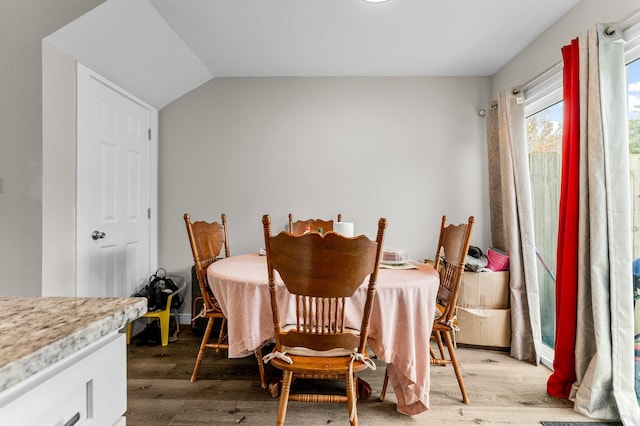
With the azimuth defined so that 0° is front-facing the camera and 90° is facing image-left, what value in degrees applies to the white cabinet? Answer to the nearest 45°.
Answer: approximately 315°

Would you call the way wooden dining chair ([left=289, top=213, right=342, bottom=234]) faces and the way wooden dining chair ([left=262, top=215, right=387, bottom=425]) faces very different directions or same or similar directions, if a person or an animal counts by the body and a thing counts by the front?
very different directions

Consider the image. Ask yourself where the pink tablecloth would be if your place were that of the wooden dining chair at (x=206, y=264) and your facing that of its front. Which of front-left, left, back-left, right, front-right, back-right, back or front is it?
front

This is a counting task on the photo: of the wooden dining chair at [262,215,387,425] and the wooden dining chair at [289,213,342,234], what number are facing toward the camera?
1

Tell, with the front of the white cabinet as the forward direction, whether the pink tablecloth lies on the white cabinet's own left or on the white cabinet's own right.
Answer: on the white cabinet's own left

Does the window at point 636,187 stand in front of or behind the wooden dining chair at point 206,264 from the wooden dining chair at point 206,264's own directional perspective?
in front

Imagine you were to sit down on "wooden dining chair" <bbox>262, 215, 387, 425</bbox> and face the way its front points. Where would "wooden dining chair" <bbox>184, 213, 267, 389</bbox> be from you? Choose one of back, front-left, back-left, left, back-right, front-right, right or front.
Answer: front-left

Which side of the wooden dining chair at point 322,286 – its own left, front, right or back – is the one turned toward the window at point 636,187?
right

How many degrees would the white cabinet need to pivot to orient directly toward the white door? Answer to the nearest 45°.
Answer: approximately 135° to its left

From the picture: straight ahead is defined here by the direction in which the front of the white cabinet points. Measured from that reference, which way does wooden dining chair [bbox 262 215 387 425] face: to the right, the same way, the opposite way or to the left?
to the left

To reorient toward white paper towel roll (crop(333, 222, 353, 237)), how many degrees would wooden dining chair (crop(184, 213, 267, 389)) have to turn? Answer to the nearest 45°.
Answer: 0° — it already faces it

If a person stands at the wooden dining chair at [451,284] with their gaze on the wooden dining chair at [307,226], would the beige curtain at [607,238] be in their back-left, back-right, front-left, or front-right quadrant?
back-right

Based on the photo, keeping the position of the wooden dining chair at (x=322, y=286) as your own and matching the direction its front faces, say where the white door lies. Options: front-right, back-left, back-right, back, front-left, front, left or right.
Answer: front-left

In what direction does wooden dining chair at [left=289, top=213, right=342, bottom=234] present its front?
toward the camera

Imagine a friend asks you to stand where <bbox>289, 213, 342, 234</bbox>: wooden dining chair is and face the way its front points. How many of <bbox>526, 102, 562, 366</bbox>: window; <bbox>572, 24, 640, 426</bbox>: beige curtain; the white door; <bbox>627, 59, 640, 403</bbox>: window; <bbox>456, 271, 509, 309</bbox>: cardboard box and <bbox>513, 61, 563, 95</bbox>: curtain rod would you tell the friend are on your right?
1

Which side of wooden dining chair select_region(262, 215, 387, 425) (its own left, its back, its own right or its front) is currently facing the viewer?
back
